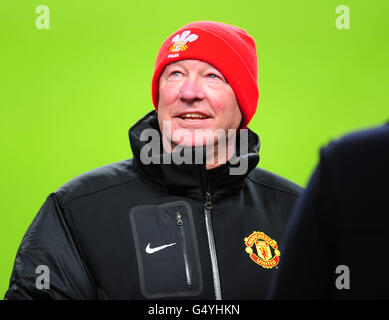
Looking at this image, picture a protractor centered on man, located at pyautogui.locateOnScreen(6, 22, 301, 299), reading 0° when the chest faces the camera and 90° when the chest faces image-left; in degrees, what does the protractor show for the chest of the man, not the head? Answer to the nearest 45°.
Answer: approximately 0°
